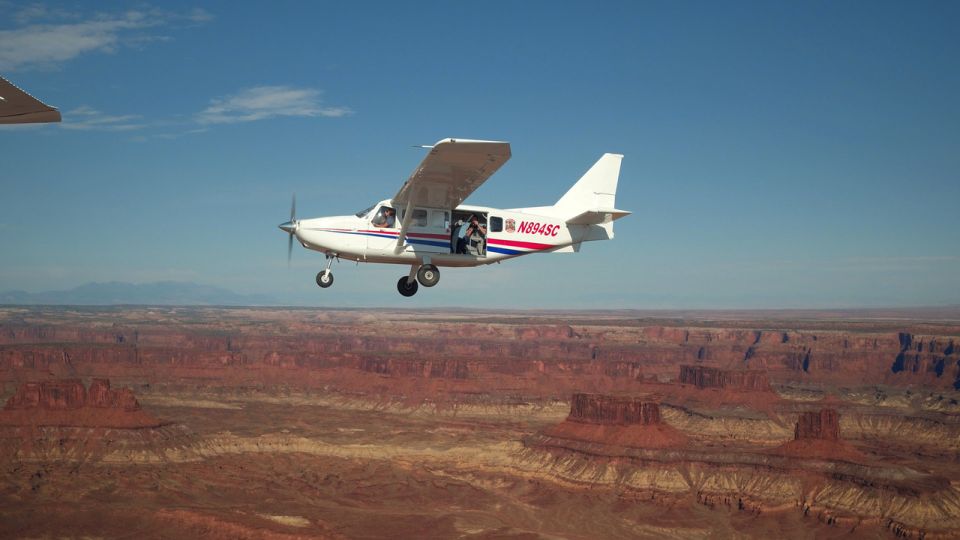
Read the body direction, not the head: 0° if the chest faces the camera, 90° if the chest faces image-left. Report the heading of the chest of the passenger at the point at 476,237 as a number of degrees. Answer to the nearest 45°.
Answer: approximately 0°

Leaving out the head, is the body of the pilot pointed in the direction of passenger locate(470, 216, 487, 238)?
no

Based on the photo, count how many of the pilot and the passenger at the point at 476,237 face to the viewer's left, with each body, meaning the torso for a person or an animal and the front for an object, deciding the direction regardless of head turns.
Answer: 1

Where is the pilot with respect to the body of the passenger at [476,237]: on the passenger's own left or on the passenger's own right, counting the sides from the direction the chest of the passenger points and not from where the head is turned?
on the passenger's own right

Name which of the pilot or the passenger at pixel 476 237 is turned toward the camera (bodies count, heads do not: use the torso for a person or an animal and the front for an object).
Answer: the passenger

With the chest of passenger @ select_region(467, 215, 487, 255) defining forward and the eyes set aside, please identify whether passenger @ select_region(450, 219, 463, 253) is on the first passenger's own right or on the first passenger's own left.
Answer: on the first passenger's own right

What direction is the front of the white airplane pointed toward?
to the viewer's left

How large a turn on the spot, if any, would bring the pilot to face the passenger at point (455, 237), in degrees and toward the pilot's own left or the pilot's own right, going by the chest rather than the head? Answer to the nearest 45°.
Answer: approximately 180°

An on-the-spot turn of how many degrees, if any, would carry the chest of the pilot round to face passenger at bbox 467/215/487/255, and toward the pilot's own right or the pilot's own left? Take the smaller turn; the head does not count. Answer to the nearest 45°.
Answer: approximately 180°

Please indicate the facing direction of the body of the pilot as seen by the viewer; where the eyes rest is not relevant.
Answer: to the viewer's left
